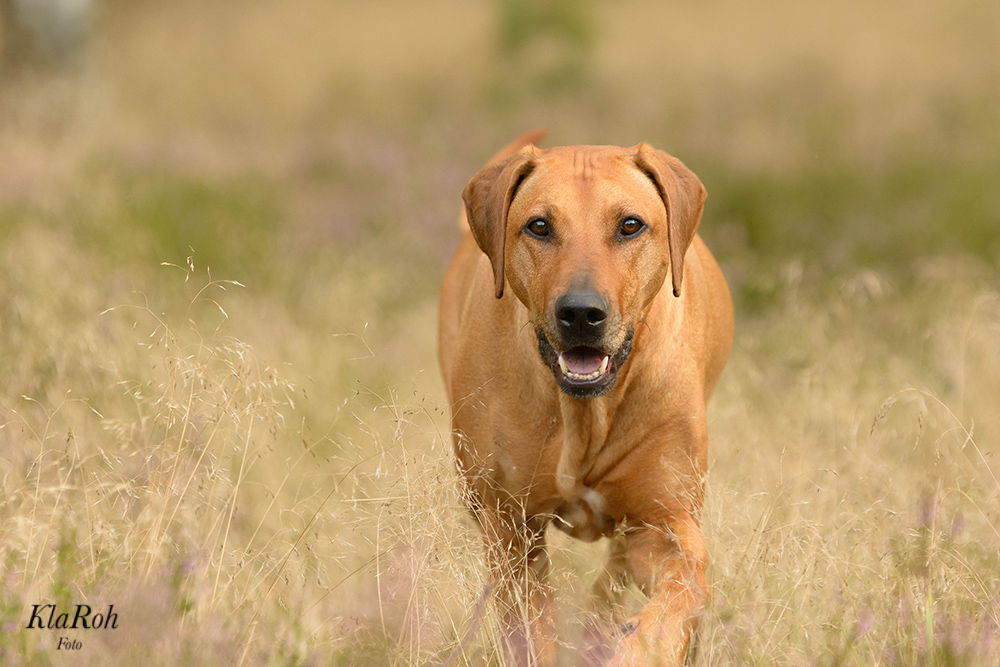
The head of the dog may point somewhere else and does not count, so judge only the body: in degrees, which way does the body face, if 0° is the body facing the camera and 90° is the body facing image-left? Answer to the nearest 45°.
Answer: approximately 0°
